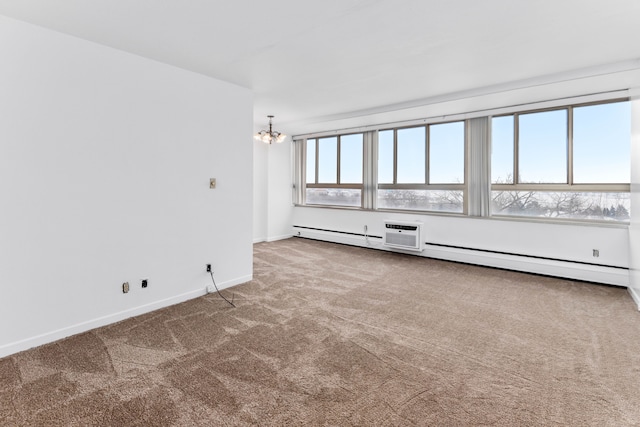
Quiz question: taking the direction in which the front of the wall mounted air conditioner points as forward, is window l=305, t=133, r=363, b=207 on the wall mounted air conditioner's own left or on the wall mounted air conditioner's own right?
on the wall mounted air conditioner's own right

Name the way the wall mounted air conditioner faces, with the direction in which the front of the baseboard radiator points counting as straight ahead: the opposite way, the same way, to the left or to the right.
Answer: the same way

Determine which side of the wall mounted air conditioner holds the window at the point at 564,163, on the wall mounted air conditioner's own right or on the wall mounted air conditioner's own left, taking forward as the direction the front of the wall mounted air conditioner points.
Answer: on the wall mounted air conditioner's own left

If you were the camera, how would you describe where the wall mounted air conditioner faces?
facing the viewer and to the left of the viewer

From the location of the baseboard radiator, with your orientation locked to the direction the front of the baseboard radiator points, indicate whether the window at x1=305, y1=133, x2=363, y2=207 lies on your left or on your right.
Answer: on your right
